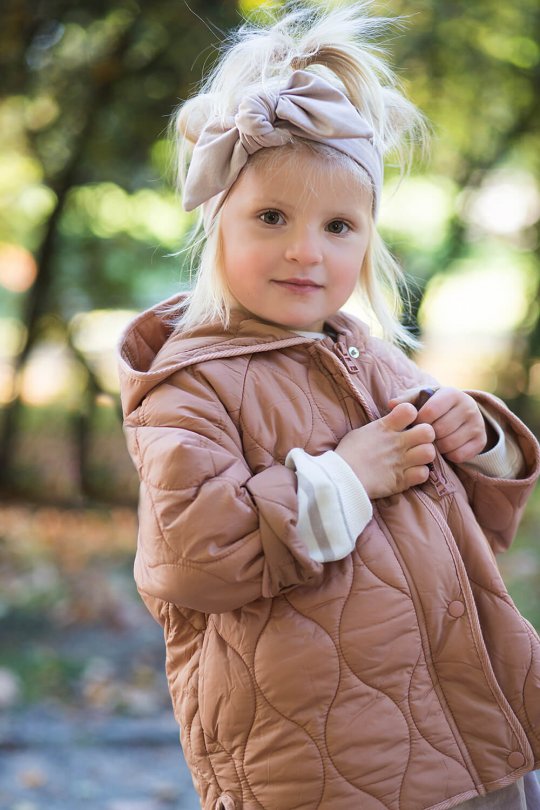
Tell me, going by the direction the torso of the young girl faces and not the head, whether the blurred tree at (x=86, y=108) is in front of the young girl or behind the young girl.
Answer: behind

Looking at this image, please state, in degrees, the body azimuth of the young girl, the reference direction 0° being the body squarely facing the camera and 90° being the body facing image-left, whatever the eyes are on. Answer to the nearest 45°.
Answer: approximately 315°
